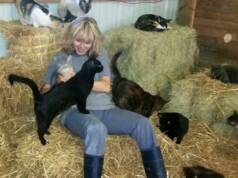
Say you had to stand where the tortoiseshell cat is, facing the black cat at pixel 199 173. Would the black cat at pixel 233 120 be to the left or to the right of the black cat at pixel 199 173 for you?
left

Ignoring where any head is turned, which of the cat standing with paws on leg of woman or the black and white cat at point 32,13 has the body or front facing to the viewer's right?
the cat standing with paws on leg of woman

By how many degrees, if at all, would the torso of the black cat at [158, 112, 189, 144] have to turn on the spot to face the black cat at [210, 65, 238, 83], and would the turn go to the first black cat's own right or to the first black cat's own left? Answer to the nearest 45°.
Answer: approximately 180°

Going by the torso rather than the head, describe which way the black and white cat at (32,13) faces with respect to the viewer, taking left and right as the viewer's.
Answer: facing to the left of the viewer

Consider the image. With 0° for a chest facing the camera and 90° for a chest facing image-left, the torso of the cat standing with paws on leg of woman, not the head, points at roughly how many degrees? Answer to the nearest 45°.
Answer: approximately 270°

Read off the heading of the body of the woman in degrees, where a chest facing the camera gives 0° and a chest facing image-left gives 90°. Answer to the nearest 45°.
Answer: approximately 0°

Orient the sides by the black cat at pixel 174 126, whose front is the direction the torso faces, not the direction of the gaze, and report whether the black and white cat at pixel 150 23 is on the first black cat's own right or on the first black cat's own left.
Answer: on the first black cat's own right

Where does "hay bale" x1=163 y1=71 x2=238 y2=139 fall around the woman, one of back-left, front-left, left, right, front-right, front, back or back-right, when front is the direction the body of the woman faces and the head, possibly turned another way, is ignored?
back-left
